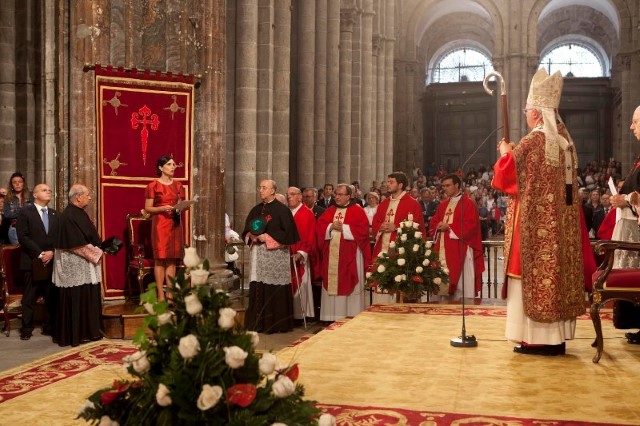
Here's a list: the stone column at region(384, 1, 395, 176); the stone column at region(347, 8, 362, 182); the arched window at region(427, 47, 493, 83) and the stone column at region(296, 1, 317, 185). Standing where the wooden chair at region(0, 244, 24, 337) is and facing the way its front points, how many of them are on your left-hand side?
4

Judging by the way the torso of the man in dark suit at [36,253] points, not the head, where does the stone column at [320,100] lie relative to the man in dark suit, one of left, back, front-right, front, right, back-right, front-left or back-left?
left

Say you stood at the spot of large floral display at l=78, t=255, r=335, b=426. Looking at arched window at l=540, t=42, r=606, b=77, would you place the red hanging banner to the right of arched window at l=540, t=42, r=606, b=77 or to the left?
left

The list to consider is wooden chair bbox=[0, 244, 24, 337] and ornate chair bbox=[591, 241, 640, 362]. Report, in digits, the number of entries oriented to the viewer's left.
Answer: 1

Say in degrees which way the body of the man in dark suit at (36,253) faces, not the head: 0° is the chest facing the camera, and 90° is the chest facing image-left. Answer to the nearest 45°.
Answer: approximately 315°

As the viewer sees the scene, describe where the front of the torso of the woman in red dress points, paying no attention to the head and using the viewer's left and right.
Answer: facing the viewer and to the right of the viewer

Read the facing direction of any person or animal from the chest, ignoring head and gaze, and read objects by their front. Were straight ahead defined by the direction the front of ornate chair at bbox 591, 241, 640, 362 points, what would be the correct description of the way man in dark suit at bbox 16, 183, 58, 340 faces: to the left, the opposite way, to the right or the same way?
the opposite way

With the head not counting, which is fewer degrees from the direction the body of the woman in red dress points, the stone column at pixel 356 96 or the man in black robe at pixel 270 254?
the man in black robe

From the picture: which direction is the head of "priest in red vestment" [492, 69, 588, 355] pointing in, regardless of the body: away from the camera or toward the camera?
away from the camera

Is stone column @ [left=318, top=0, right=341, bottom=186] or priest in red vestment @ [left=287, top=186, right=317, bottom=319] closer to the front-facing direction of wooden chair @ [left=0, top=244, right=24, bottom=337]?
the priest in red vestment

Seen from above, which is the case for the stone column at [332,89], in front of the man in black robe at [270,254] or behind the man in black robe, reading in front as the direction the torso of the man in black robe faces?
behind

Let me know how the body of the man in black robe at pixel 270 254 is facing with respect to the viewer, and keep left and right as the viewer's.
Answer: facing the viewer and to the left of the viewer
